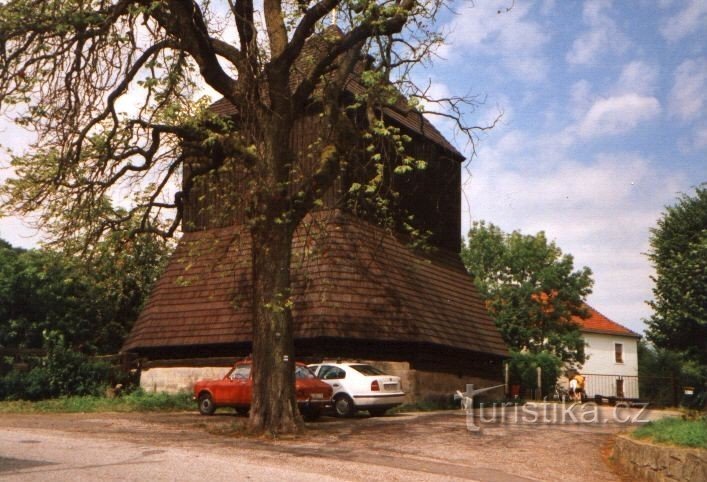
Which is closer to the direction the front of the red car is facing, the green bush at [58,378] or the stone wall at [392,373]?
the green bush

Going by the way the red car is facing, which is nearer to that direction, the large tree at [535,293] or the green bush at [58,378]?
the green bush

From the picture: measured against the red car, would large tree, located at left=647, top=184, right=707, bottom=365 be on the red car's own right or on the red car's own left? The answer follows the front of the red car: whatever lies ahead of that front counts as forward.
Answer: on the red car's own right

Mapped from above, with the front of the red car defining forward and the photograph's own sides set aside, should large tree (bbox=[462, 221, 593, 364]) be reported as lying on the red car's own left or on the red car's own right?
on the red car's own right

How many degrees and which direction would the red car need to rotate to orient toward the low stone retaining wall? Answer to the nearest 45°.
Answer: approximately 180°

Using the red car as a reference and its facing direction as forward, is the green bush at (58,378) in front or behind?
in front
